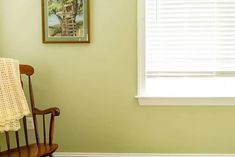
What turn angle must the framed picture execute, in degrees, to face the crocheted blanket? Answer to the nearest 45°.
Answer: approximately 45° to its right

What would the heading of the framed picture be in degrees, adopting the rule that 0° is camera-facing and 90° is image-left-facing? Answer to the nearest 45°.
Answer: approximately 0°
